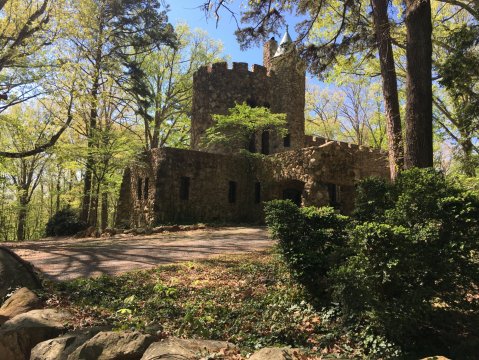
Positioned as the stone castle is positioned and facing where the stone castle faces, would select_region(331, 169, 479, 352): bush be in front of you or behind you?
in front

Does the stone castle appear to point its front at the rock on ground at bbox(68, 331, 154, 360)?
yes

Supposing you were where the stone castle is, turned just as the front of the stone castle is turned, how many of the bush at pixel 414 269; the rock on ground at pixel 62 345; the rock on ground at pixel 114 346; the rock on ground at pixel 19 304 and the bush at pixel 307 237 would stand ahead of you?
5

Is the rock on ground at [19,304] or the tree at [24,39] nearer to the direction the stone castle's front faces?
the rock on ground

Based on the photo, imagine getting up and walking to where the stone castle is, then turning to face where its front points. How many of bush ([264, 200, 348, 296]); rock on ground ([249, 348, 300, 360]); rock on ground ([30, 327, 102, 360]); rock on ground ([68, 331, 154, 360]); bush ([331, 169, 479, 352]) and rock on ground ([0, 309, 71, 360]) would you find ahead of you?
6

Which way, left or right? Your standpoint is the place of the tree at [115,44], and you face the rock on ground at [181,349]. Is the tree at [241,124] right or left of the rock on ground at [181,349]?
left

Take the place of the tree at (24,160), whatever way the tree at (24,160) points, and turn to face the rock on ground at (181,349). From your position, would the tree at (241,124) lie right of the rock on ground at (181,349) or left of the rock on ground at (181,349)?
left

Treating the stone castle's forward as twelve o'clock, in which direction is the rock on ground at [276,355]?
The rock on ground is roughly at 12 o'clock from the stone castle.

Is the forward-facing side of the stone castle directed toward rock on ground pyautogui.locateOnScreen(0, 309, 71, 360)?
yes

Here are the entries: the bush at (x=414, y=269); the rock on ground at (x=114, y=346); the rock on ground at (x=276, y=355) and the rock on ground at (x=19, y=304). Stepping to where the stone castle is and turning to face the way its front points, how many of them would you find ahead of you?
4

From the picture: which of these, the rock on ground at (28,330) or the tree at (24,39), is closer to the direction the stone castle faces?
the rock on ground

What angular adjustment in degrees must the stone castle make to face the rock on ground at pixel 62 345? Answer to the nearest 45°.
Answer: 0° — it already faces it

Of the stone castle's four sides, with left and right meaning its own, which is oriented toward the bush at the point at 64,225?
right

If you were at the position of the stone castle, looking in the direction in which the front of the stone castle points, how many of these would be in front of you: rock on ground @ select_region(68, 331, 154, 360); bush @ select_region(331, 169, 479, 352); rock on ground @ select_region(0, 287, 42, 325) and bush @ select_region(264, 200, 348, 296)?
4

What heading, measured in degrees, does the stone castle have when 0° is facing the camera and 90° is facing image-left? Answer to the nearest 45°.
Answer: approximately 0°
